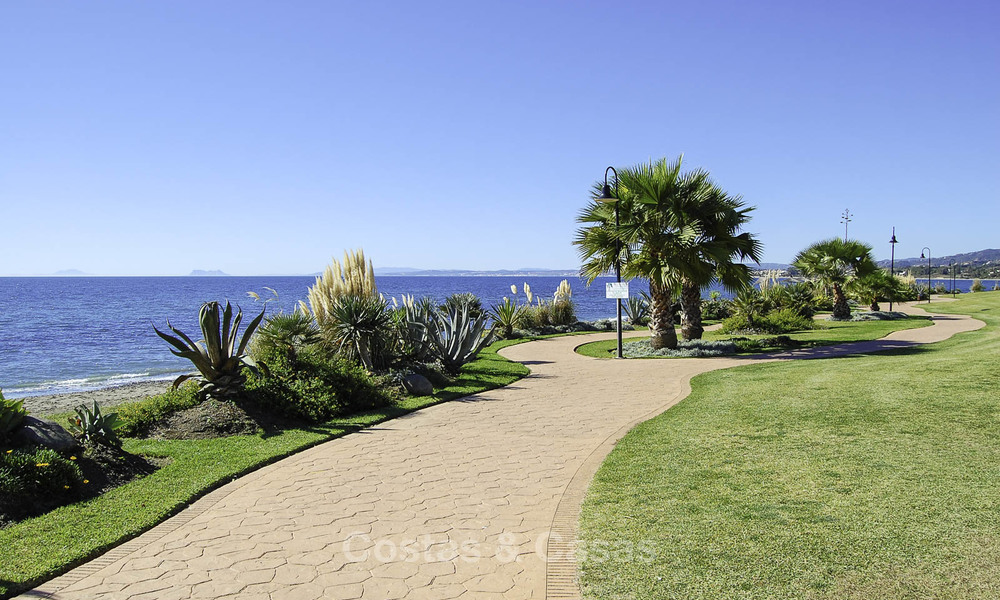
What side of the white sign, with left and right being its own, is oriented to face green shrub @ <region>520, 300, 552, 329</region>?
back

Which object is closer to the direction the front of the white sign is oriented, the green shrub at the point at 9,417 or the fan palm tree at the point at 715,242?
the green shrub

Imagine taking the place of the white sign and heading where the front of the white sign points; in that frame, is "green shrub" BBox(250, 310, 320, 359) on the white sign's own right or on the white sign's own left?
on the white sign's own right

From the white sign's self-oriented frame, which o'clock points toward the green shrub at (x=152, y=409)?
The green shrub is roughly at 1 o'clock from the white sign.

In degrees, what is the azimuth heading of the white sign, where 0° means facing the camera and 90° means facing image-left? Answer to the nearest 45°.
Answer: approximately 0°

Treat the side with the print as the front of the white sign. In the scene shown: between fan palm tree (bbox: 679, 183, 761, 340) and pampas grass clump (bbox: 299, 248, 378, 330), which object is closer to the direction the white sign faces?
the pampas grass clump

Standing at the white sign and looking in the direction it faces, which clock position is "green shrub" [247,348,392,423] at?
The green shrub is roughly at 1 o'clock from the white sign.

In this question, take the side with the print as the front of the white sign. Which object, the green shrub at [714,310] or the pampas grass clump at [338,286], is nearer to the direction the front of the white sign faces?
the pampas grass clump

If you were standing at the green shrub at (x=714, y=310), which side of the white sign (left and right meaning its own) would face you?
back

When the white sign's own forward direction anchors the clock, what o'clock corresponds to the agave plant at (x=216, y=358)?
The agave plant is roughly at 1 o'clock from the white sign.

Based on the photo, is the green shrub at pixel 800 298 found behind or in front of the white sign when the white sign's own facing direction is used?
behind

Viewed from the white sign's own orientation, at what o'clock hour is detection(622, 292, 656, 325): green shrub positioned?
The green shrub is roughly at 6 o'clock from the white sign.

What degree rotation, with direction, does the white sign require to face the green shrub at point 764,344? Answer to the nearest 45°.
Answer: approximately 135° to its left

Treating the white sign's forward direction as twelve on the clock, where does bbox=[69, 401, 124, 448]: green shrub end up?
The green shrub is roughly at 1 o'clock from the white sign.
